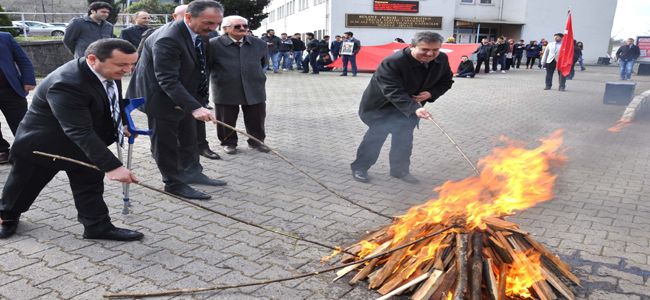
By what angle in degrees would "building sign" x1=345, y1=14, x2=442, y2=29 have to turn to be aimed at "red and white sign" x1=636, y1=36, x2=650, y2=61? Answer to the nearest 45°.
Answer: approximately 90° to its left

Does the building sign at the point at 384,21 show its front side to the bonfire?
yes

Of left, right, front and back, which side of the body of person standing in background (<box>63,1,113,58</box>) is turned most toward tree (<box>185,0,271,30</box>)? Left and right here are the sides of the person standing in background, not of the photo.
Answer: left

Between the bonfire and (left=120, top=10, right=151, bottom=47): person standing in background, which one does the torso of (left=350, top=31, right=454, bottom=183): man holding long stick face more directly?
the bonfire

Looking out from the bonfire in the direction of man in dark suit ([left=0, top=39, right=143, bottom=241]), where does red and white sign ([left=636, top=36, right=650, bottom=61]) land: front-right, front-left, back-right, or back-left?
back-right

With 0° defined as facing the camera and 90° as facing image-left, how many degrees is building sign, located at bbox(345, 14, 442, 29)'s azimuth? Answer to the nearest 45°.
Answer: approximately 0°

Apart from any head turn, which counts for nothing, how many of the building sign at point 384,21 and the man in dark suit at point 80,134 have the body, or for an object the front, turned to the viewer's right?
1

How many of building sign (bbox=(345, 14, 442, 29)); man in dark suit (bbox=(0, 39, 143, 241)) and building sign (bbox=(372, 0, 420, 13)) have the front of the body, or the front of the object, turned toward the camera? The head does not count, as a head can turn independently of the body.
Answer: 2

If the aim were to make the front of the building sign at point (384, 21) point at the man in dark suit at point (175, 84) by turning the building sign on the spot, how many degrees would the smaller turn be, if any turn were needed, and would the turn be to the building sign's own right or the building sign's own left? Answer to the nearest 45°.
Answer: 0° — it already faces them

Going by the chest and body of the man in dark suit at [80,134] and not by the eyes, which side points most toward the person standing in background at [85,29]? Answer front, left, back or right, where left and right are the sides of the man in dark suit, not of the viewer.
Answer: left

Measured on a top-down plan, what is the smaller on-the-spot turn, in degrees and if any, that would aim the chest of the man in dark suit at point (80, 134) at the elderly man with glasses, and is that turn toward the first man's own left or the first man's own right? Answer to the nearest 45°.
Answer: approximately 45° to the first man's own left

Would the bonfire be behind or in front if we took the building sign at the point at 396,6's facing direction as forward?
in front

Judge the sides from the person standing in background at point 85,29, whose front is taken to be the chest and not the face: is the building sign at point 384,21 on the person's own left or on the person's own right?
on the person's own left

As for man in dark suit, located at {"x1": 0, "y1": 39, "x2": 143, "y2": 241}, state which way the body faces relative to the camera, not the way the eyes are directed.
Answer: to the viewer's right

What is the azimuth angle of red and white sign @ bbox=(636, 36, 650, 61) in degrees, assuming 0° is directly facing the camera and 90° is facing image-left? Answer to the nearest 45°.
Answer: approximately 0°

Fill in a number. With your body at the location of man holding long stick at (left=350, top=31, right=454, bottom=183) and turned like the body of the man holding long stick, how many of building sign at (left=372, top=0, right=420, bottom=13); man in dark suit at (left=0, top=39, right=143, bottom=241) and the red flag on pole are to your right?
1

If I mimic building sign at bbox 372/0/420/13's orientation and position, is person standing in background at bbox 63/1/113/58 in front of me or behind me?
in front
